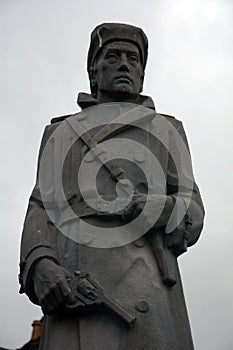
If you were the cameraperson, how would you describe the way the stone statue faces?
facing the viewer
